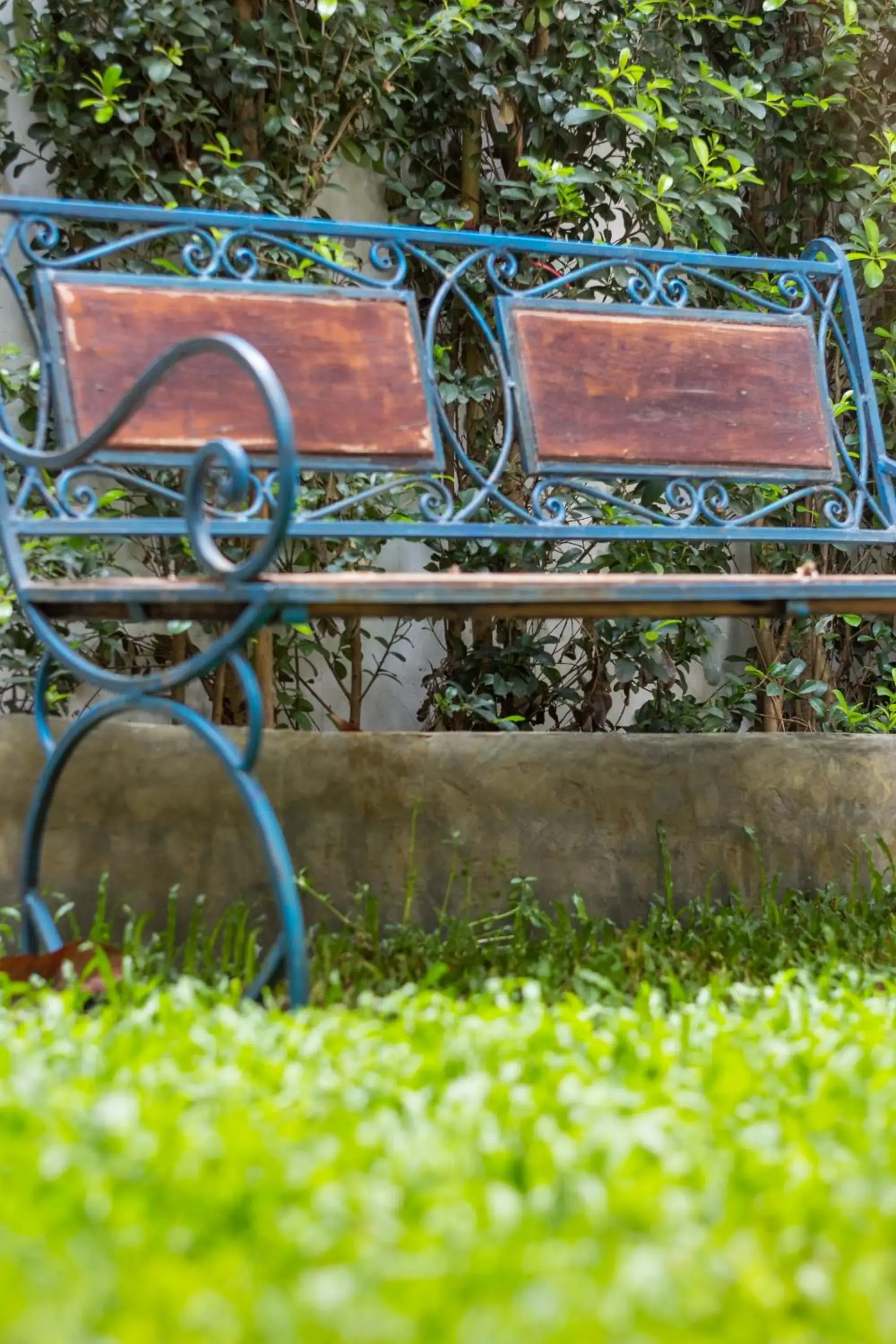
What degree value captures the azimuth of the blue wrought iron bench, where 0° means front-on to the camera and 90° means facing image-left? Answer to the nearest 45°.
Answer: approximately 315°

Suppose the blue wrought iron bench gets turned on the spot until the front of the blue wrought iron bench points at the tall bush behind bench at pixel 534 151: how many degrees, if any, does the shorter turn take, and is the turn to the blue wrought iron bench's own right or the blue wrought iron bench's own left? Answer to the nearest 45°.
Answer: approximately 135° to the blue wrought iron bench's own left
